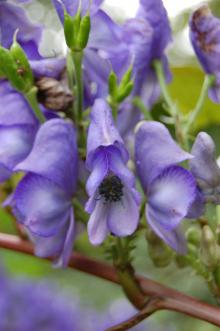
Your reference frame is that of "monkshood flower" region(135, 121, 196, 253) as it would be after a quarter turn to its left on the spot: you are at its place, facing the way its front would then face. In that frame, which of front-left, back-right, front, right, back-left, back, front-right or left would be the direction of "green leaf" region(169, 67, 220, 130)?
front

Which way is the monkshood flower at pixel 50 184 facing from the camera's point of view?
to the viewer's left

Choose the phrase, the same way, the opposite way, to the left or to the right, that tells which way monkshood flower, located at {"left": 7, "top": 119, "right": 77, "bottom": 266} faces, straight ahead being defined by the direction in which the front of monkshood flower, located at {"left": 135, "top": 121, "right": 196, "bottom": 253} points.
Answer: the opposite way

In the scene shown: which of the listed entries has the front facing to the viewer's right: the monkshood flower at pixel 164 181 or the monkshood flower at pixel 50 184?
the monkshood flower at pixel 164 181

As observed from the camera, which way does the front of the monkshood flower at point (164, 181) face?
facing to the right of the viewer

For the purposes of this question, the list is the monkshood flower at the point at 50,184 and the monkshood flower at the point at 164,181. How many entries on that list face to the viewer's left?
1
